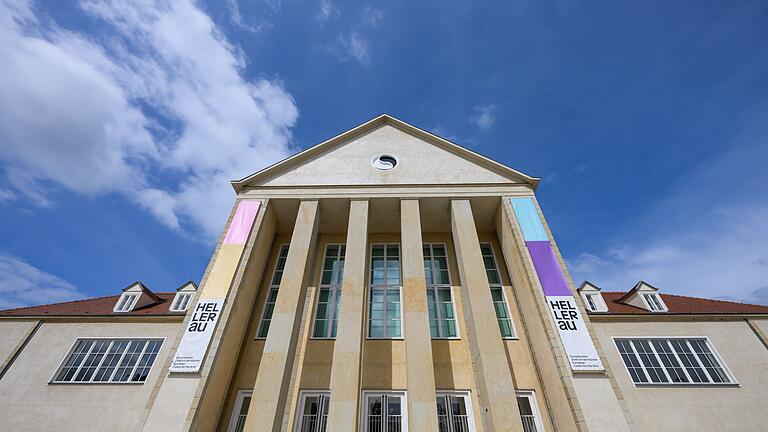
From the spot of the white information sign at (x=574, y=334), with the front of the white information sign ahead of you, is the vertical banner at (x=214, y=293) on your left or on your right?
on your right

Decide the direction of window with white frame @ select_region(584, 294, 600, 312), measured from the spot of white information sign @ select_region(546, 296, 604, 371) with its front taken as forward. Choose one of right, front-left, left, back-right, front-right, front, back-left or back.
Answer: back

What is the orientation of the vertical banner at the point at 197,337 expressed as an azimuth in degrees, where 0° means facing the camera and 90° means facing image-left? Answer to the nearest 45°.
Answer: approximately 0°

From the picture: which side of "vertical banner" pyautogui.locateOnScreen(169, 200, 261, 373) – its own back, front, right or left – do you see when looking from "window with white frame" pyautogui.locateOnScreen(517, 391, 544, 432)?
left

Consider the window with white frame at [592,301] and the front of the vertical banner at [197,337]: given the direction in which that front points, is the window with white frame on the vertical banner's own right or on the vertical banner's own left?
on the vertical banner's own left

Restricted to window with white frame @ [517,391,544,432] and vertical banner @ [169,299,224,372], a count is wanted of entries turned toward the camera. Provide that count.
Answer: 2

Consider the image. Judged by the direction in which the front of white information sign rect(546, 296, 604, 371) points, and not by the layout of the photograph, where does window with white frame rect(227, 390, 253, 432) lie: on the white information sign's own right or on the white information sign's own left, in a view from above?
on the white information sign's own right

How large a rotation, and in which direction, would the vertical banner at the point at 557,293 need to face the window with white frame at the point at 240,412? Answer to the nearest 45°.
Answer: approximately 90° to its right

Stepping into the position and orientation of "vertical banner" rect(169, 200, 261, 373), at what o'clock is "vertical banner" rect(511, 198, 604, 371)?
"vertical banner" rect(511, 198, 604, 371) is roughly at 10 o'clock from "vertical banner" rect(169, 200, 261, 373).
